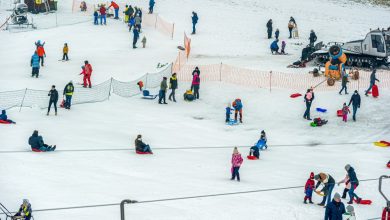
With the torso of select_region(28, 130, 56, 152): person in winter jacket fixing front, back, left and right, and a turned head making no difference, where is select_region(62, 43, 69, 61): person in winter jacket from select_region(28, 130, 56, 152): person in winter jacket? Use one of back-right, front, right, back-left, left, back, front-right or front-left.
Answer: left

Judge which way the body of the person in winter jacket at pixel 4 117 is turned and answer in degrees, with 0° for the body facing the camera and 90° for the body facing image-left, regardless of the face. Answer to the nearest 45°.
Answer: approximately 270°

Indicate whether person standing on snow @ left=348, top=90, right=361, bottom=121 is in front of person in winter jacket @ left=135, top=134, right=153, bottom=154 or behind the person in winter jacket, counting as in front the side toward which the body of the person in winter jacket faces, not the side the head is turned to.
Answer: in front

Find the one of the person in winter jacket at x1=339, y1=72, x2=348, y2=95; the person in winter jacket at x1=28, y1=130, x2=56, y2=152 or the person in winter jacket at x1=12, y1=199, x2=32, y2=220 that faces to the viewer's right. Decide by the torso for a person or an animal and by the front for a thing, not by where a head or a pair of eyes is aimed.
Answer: the person in winter jacket at x1=28, y1=130, x2=56, y2=152

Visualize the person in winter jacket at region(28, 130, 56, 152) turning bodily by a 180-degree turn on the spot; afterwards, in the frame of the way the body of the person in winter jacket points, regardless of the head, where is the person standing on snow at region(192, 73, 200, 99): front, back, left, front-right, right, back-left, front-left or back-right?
back-right

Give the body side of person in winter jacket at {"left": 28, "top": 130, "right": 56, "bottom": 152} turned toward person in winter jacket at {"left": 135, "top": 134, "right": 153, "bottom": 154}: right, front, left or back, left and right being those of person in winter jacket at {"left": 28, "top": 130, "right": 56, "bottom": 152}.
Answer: front

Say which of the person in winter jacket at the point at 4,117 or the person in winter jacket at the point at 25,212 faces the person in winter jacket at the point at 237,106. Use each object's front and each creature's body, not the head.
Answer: the person in winter jacket at the point at 4,117

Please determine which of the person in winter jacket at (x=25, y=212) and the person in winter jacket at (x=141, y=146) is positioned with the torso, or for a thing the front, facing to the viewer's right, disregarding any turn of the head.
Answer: the person in winter jacket at (x=141, y=146)

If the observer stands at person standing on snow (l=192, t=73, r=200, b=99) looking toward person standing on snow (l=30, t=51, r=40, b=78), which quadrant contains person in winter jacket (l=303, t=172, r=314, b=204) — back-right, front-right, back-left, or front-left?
back-left
